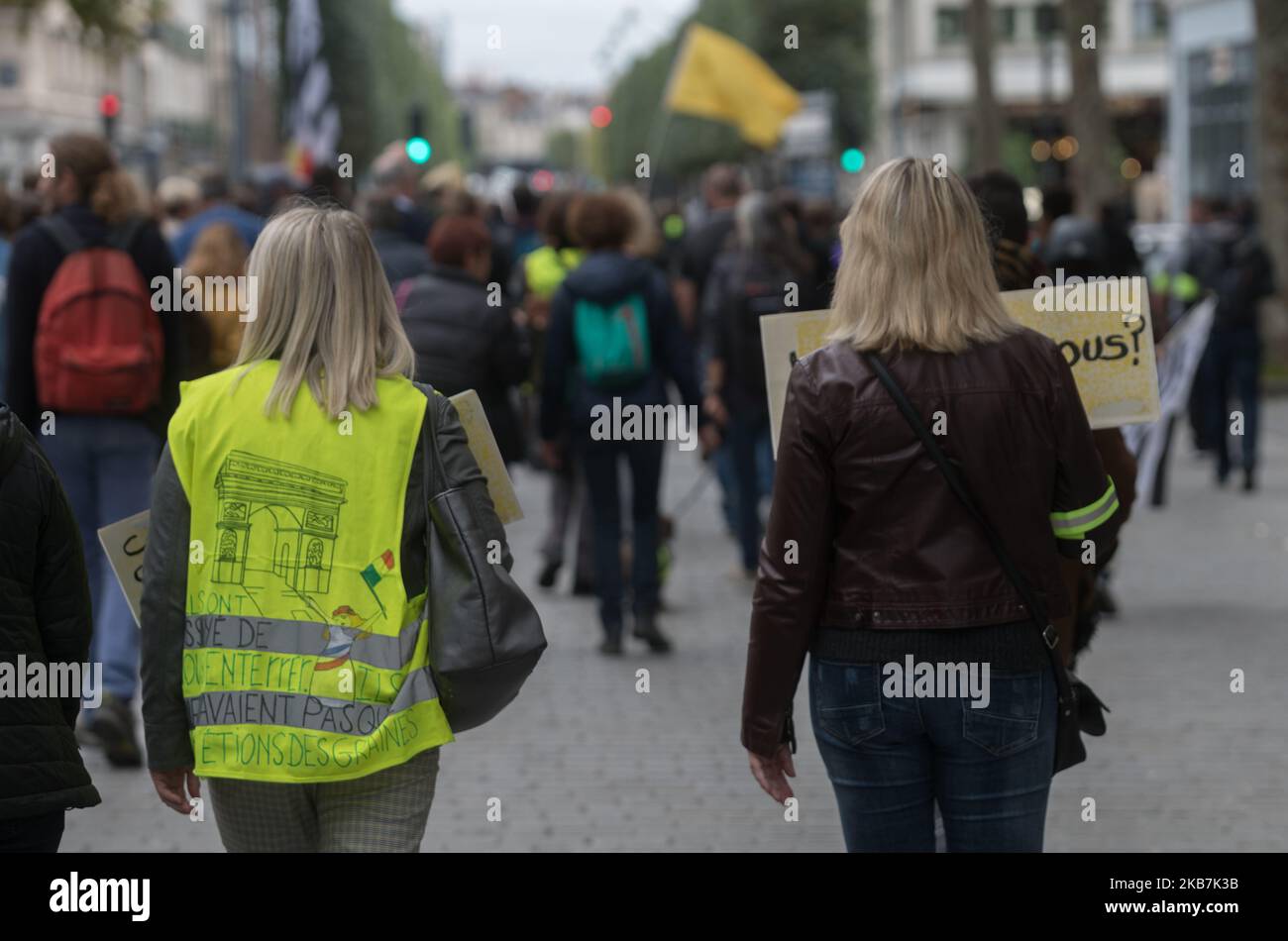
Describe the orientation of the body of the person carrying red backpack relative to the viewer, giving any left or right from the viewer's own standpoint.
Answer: facing away from the viewer

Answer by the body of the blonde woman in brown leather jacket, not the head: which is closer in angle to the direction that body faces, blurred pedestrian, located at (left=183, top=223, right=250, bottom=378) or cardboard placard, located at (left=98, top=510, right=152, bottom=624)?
the blurred pedestrian

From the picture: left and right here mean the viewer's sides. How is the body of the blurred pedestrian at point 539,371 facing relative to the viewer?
facing away from the viewer

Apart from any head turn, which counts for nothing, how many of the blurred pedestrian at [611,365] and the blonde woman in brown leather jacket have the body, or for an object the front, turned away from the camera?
2

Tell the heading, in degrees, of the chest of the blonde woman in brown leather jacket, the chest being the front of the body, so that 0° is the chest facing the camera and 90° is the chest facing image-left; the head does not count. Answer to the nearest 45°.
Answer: approximately 180°

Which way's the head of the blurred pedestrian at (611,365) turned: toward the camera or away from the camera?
away from the camera

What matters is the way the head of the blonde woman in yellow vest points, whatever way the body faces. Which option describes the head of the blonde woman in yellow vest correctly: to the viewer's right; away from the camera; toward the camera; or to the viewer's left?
away from the camera

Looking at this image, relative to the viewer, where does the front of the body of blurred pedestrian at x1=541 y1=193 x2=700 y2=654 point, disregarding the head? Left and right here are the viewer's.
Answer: facing away from the viewer

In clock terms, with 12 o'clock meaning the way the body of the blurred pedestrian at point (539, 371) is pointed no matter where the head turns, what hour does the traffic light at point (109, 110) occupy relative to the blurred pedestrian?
The traffic light is roughly at 11 o'clock from the blurred pedestrian.

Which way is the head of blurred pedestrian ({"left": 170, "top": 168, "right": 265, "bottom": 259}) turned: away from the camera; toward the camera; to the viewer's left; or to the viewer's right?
away from the camera

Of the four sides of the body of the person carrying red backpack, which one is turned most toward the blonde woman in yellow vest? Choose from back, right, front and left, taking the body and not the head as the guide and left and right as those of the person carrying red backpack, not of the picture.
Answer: back

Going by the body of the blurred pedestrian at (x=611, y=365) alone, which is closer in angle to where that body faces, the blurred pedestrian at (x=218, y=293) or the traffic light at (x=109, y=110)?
the traffic light
